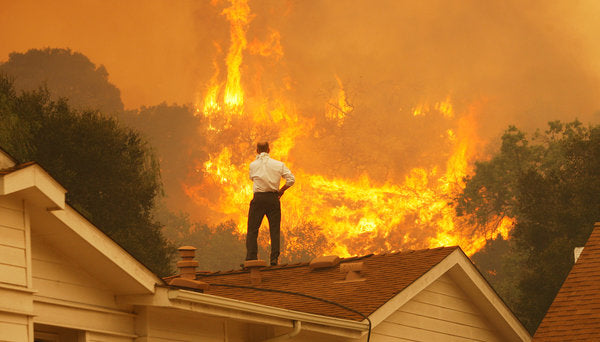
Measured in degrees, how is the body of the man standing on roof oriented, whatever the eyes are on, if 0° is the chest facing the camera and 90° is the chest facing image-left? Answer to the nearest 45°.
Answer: approximately 180°
